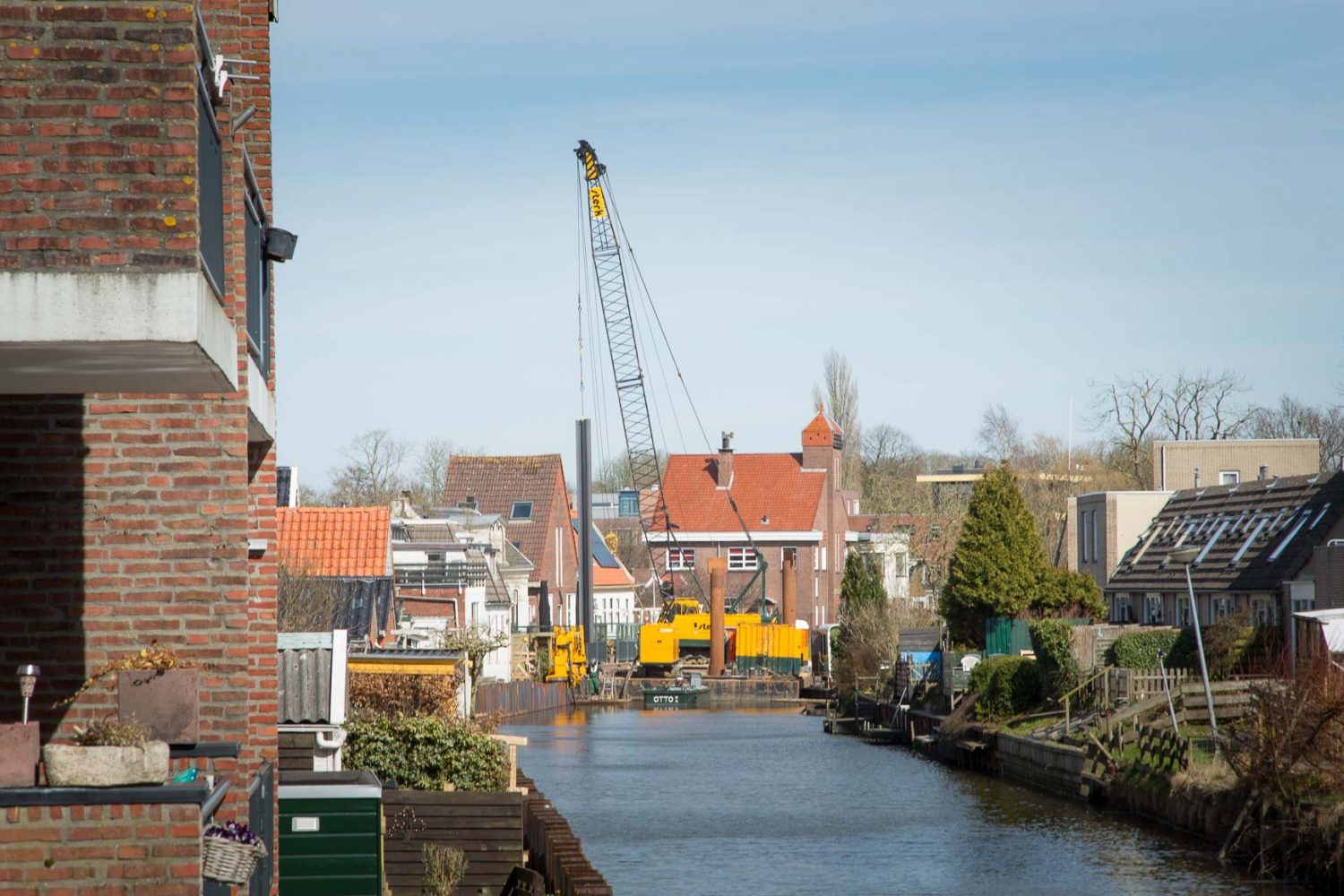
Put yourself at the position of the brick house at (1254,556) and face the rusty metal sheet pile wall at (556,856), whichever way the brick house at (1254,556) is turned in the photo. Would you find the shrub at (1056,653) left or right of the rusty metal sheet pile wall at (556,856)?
right

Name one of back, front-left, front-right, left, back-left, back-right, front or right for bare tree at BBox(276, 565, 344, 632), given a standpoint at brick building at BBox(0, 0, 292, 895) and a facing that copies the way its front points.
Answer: left

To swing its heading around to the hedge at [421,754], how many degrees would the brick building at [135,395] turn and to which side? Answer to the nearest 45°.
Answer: approximately 90° to its left

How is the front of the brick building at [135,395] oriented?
to the viewer's right

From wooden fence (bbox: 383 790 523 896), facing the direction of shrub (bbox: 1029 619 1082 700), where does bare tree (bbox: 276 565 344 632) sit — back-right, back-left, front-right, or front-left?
front-left
